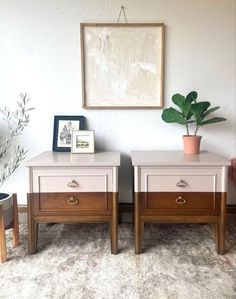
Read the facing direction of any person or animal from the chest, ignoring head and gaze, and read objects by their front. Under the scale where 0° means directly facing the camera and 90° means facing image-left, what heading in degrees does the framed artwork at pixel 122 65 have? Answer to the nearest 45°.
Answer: approximately 0°

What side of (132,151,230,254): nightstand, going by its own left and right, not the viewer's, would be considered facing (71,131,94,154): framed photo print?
right

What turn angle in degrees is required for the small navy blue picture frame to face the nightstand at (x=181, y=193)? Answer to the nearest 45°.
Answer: approximately 45° to its left

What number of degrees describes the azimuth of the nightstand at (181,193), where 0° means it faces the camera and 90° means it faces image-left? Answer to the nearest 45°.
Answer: approximately 0°
